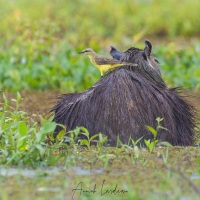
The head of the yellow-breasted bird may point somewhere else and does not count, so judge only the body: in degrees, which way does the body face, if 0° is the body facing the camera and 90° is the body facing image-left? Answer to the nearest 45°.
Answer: approximately 90°

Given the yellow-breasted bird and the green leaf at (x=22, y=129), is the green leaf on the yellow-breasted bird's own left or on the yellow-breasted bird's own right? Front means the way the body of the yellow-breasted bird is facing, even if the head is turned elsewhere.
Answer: on the yellow-breasted bird's own left
